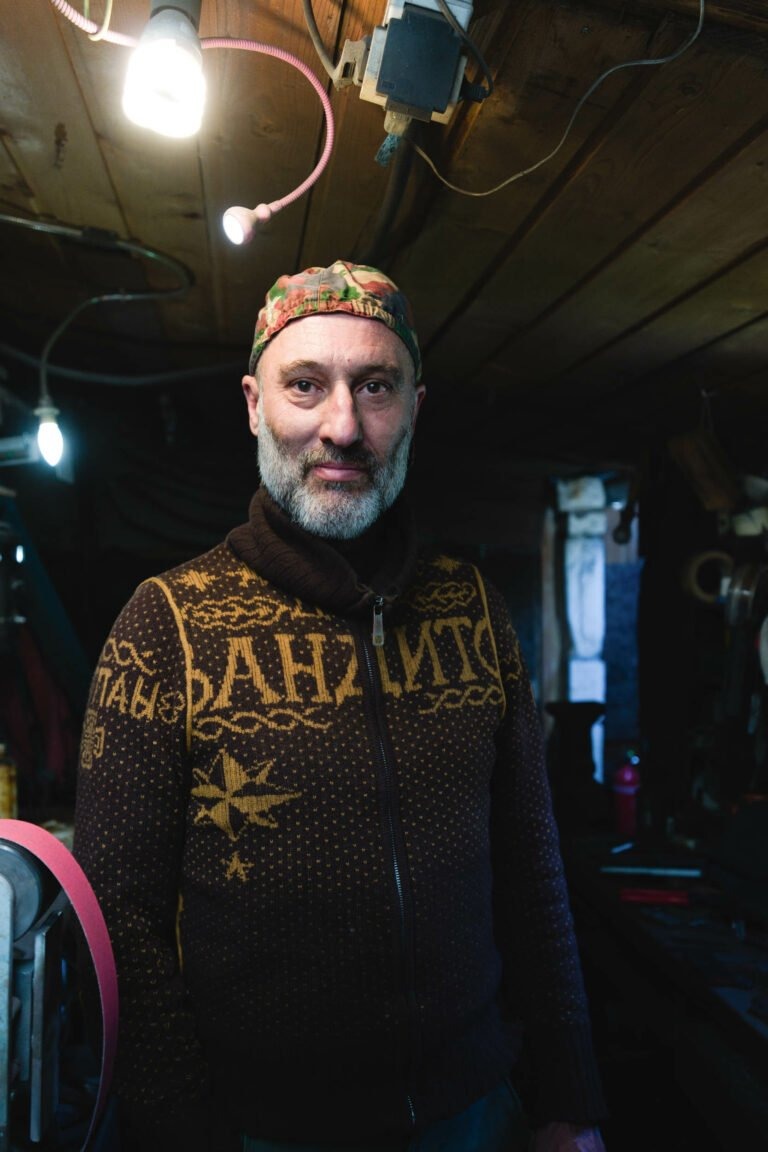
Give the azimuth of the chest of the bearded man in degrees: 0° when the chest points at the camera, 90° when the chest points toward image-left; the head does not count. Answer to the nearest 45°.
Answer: approximately 0°

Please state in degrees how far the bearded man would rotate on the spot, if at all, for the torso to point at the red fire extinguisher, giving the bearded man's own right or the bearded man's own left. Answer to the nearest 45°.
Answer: approximately 135° to the bearded man's own left

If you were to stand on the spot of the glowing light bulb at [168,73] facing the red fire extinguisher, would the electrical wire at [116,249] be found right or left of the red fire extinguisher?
left

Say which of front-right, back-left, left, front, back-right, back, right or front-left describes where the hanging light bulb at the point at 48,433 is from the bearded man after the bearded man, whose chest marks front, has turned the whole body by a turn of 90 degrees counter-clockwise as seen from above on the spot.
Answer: back-left
